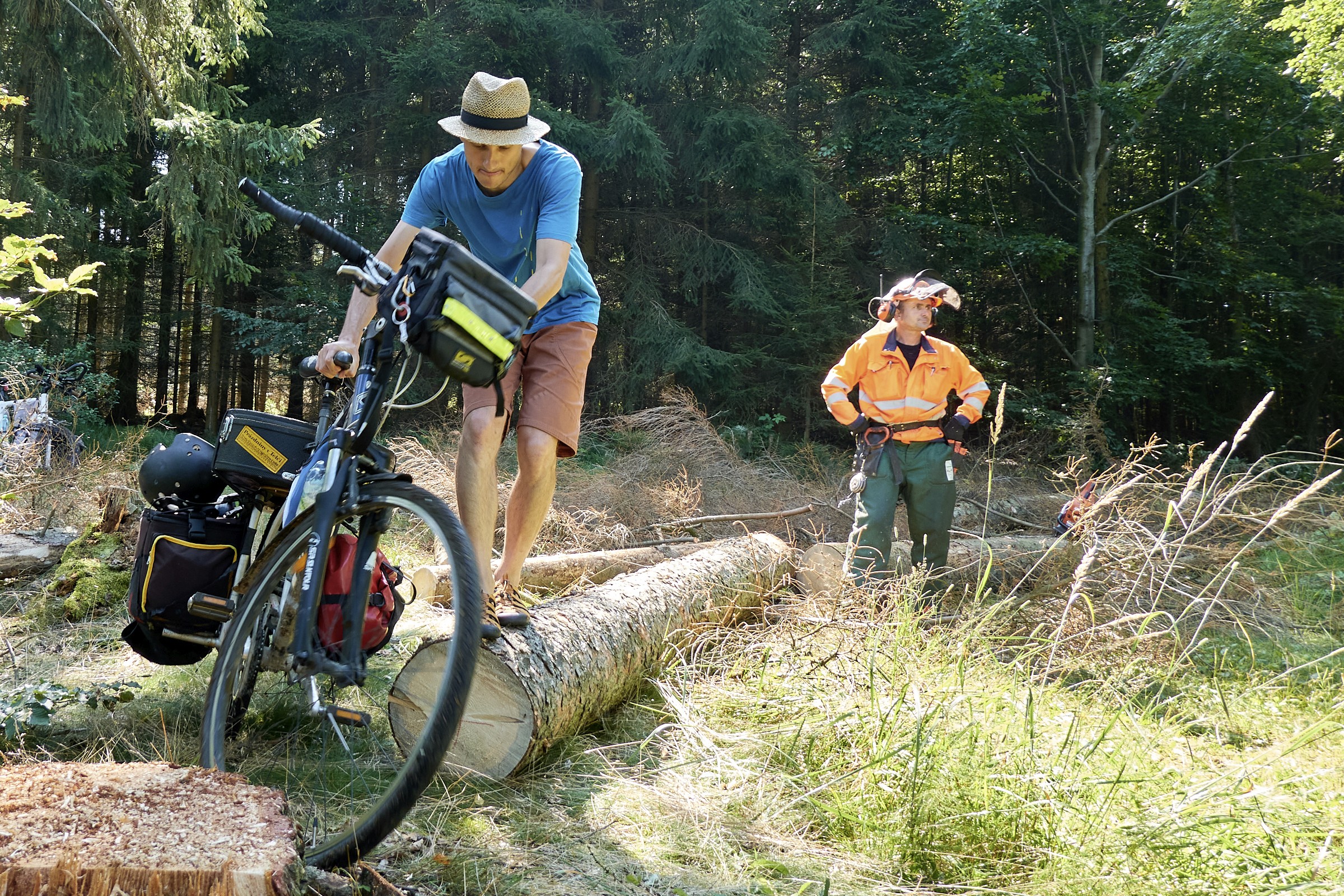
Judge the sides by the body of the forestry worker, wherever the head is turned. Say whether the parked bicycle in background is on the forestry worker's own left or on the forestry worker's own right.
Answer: on the forestry worker's own right

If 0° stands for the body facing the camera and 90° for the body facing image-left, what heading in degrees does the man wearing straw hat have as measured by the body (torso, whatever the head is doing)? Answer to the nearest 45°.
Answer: approximately 45°

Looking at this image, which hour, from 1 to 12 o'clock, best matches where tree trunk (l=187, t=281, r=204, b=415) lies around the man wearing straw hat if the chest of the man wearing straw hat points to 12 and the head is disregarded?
The tree trunk is roughly at 4 o'clock from the man wearing straw hat.

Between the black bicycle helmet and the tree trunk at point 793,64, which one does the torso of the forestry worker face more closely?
the black bicycle helmet

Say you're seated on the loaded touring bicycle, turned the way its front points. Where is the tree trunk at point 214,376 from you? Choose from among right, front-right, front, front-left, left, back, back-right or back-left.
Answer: back-left
